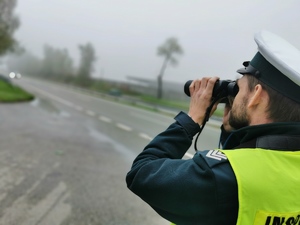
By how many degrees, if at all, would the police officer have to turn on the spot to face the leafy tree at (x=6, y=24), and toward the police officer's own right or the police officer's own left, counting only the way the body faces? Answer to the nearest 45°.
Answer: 0° — they already face it

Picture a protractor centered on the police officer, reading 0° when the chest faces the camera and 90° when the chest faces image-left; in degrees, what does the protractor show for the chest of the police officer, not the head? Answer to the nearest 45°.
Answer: approximately 135°
